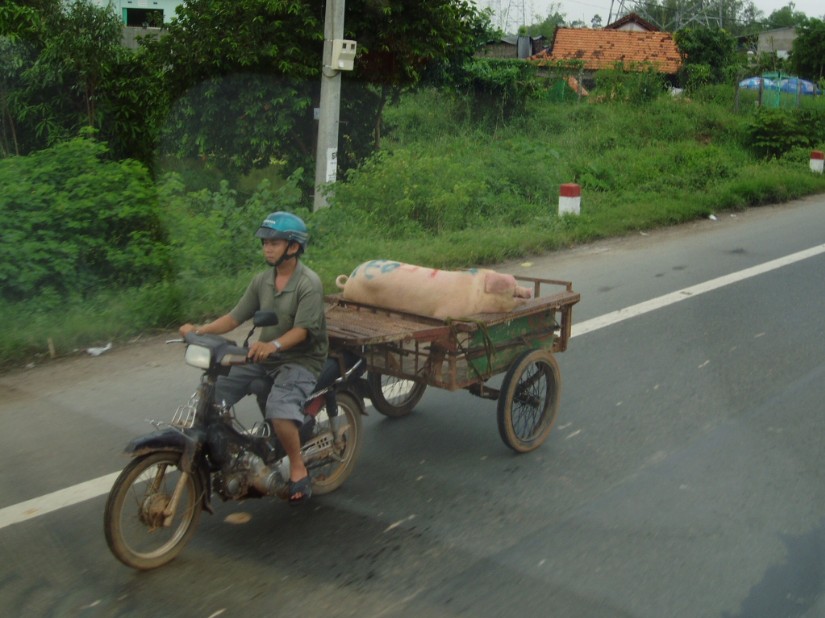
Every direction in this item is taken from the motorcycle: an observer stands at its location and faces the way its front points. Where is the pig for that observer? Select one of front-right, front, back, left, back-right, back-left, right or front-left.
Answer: back

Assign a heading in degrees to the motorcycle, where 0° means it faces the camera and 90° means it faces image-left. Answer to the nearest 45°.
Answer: approximately 45°

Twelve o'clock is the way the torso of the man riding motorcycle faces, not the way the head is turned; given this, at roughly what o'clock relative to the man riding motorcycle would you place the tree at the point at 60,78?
The tree is roughly at 4 o'clock from the man riding motorcycle.

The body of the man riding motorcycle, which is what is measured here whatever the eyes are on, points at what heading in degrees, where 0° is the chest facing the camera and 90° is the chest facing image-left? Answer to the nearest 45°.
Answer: approximately 45°

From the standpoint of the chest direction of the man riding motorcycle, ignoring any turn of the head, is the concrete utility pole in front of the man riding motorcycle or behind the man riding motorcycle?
behind

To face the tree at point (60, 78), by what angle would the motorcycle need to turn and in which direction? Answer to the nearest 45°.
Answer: approximately 135° to its right

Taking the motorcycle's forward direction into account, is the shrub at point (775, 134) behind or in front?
behind

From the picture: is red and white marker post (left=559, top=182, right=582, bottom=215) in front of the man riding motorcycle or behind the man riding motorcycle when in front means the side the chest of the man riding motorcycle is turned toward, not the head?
behind

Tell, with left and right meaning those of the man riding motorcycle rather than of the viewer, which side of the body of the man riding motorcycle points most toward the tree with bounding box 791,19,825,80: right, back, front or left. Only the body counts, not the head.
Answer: back

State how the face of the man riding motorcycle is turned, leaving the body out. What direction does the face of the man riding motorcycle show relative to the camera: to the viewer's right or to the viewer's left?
to the viewer's left
